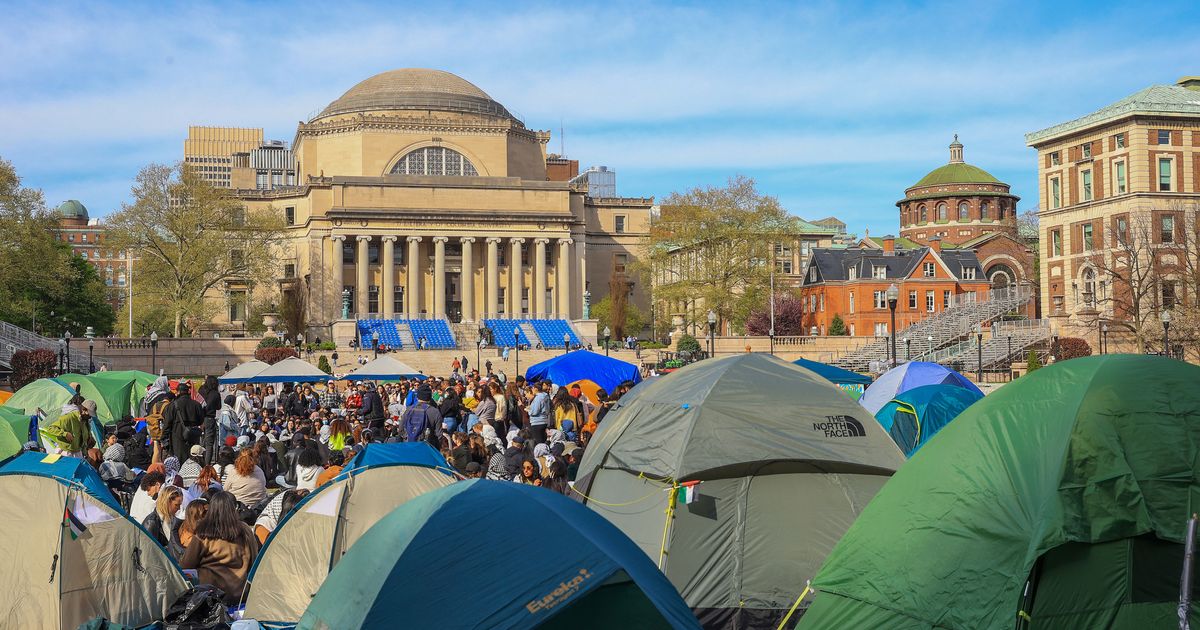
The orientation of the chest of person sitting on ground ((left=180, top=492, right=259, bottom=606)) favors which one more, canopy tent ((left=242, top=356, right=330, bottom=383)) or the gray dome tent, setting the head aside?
the canopy tent

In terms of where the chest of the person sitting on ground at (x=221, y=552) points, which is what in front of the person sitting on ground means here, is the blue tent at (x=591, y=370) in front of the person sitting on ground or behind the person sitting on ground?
in front

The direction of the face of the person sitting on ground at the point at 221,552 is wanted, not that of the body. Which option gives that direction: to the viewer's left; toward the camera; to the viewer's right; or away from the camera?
away from the camera

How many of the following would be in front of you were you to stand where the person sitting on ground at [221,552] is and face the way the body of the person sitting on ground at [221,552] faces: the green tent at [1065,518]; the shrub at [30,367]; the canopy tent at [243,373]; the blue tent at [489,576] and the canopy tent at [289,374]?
3

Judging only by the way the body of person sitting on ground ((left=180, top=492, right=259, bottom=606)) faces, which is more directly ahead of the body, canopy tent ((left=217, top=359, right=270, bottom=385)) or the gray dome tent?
the canopy tent

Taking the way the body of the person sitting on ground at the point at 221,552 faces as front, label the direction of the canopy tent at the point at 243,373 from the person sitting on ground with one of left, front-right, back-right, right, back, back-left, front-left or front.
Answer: front

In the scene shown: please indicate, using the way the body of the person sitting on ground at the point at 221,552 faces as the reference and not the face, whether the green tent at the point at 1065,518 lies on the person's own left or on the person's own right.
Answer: on the person's own right

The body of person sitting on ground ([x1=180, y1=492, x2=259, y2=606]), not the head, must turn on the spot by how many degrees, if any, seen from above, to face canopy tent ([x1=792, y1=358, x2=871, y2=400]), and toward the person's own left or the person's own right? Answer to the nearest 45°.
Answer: approximately 45° to the person's own right

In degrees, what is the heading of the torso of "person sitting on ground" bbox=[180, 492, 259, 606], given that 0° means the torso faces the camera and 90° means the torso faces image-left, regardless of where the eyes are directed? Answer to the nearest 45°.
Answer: approximately 180°

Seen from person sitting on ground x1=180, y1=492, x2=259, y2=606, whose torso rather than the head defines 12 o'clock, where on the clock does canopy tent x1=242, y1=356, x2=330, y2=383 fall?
The canopy tent is roughly at 12 o'clock from the person sitting on ground.

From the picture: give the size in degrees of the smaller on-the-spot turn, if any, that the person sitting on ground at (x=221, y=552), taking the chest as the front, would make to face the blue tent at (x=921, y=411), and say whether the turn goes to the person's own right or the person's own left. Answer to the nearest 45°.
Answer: approximately 90° to the person's own right

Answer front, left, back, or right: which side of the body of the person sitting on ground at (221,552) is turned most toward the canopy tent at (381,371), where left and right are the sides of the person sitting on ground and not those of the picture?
front

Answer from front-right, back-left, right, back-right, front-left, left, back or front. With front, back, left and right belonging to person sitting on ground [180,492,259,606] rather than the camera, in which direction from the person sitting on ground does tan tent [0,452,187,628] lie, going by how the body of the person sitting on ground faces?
left

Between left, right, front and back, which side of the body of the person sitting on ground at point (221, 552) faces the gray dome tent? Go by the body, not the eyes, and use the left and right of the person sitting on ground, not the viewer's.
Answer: right
